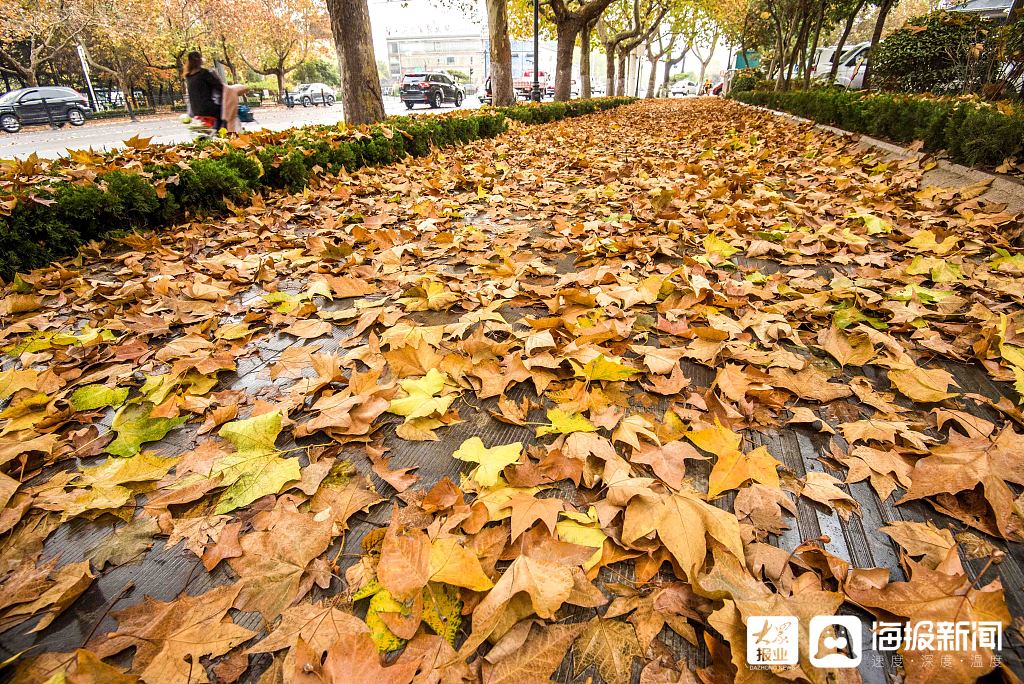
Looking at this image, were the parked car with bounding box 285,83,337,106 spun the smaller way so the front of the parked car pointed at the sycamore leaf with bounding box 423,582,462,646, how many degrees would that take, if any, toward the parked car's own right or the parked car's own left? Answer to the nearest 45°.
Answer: approximately 45° to the parked car's own left

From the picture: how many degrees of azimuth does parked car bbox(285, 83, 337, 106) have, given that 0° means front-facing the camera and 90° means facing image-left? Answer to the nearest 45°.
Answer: approximately 45°

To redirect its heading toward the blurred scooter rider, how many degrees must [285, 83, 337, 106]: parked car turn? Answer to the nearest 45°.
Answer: approximately 45° to its left

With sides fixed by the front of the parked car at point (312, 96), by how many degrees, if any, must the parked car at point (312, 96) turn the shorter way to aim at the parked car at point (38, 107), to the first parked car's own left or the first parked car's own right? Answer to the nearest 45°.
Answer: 0° — it already faces it

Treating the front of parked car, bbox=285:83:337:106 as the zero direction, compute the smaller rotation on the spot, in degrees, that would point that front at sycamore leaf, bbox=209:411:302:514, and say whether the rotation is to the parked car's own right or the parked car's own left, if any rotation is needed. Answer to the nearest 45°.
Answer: approximately 45° to the parked car's own left

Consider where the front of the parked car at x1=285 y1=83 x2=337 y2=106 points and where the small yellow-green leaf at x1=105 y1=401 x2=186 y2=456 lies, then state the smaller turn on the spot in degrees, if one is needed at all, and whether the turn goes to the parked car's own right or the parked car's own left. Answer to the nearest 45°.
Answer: approximately 45° to the parked car's own left

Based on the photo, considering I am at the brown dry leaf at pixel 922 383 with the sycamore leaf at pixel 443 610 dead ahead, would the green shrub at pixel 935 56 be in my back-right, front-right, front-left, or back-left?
back-right

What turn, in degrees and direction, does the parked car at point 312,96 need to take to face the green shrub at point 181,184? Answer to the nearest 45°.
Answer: approximately 45° to its left

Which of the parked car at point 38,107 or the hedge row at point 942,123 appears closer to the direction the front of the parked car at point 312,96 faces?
the parked car

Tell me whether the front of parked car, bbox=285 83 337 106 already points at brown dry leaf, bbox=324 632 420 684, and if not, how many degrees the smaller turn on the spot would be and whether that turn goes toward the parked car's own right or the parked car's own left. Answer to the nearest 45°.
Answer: approximately 45° to the parked car's own left
